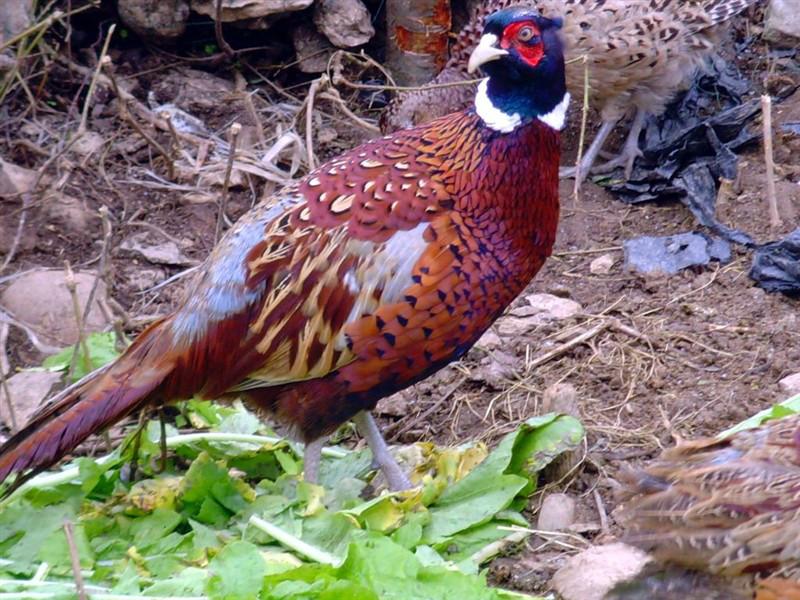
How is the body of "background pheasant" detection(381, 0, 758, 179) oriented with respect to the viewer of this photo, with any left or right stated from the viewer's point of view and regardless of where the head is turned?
facing to the left of the viewer

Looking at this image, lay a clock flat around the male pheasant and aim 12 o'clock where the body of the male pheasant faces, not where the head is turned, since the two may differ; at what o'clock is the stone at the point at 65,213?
The stone is roughly at 8 o'clock from the male pheasant.

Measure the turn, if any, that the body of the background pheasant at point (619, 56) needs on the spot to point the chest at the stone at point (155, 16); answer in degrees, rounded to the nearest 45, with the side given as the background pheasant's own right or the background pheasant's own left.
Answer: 0° — it already faces it

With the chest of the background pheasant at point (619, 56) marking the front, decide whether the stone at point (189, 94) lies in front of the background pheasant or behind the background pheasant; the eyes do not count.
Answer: in front

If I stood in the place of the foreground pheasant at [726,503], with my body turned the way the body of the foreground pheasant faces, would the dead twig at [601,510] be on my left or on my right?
on my left

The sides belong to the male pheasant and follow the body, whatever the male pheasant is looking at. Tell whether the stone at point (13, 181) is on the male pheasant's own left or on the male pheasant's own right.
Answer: on the male pheasant's own left

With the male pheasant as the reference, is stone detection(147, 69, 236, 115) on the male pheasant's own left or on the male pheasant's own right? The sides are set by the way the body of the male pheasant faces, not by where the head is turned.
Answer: on the male pheasant's own left

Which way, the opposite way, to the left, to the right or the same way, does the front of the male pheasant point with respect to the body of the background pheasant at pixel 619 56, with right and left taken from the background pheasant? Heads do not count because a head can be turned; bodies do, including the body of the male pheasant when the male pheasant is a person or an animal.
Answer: the opposite way

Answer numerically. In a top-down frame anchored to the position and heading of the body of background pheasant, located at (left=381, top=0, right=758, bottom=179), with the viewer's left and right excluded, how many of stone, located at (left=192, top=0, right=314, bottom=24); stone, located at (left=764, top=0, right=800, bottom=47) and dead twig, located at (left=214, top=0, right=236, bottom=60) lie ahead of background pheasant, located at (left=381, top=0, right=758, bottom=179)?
2

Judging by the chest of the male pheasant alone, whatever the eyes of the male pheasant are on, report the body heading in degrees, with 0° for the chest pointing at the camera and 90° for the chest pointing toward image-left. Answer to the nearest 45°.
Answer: approximately 270°
